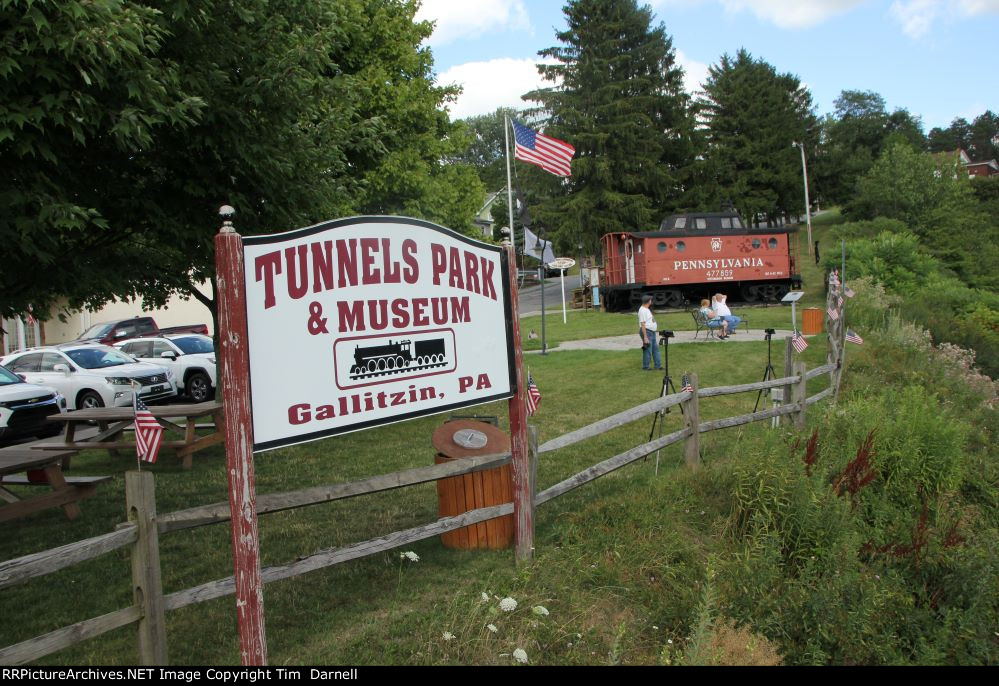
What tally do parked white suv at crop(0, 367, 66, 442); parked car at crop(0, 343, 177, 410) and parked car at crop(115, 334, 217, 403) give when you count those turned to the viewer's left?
0

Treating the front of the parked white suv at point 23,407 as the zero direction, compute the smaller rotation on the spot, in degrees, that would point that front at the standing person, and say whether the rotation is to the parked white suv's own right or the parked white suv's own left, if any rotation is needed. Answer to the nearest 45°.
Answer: approximately 45° to the parked white suv's own left

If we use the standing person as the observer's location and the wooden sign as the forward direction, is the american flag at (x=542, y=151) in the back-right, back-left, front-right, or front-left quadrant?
back-right

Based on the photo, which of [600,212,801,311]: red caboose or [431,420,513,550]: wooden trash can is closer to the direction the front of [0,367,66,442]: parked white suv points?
the wooden trash can

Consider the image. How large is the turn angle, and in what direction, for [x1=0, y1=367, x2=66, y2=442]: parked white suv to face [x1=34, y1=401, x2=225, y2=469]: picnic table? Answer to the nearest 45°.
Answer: approximately 45° to its right

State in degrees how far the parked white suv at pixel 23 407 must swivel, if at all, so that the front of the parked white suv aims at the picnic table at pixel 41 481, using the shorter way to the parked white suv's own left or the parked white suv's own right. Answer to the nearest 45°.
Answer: approximately 45° to the parked white suv's own right

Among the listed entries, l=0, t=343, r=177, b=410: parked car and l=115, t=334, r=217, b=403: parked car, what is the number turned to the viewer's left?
0

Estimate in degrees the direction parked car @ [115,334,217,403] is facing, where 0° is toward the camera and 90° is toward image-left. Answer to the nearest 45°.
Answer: approximately 315°
